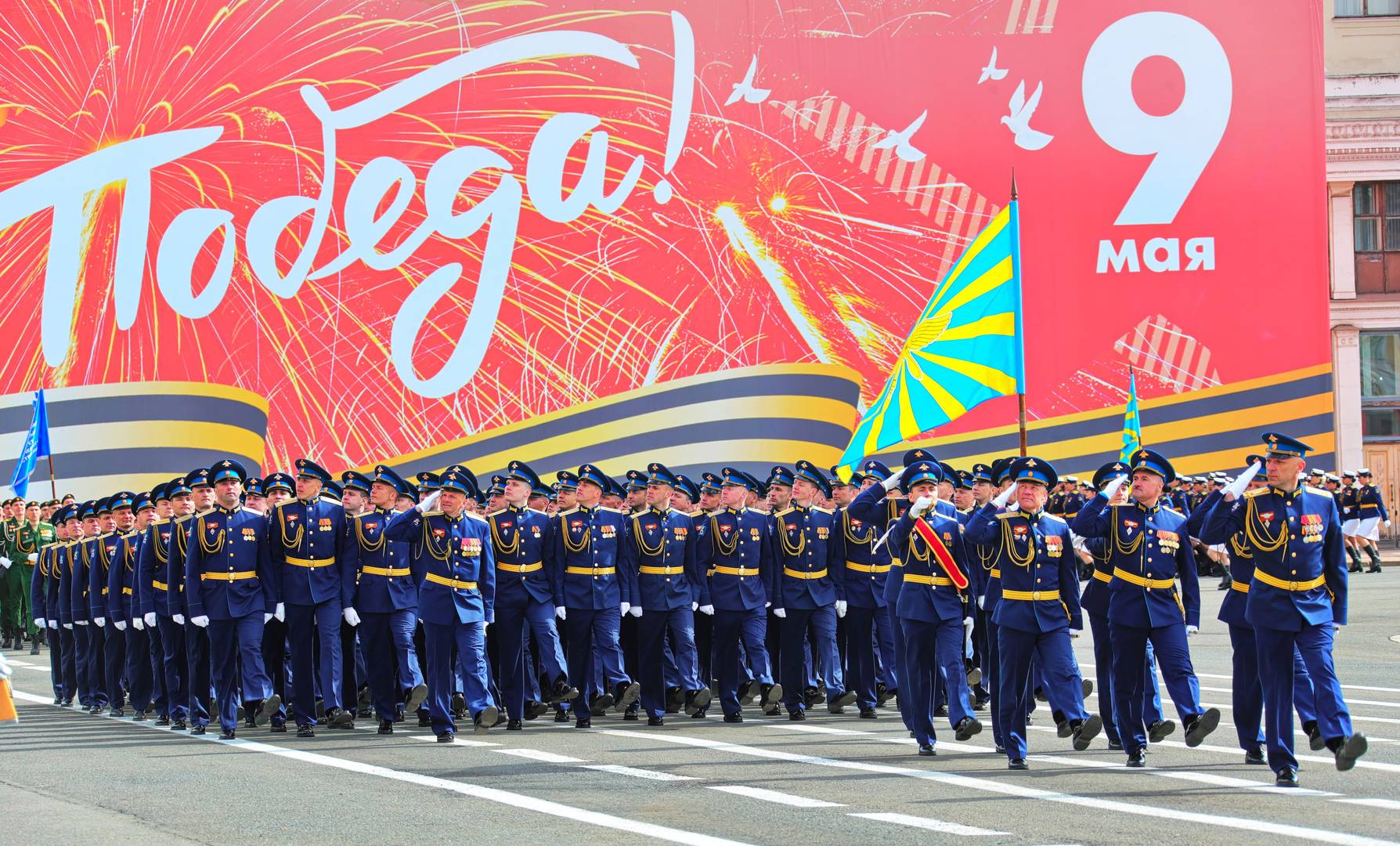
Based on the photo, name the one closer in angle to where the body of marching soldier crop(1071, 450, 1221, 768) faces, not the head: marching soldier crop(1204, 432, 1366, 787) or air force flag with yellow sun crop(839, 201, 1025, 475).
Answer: the marching soldier

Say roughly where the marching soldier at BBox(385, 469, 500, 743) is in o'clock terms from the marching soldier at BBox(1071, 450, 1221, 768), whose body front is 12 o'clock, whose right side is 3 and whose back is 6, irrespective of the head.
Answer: the marching soldier at BBox(385, 469, 500, 743) is roughly at 5 o'clock from the marching soldier at BBox(1071, 450, 1221, 768).

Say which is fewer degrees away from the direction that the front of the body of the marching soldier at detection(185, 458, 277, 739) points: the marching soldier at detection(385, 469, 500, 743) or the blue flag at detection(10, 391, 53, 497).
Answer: the marching soldier

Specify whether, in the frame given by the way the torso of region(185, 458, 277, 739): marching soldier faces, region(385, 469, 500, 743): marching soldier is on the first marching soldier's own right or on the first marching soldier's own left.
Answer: on the first marching soldier's own left

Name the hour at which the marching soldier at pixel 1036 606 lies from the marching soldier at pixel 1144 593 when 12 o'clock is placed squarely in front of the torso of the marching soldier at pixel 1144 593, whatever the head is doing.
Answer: the marching soldier at pixel 1036 606 is roughly at 4 o'clock from the marching soldier at pixel 1144 593.

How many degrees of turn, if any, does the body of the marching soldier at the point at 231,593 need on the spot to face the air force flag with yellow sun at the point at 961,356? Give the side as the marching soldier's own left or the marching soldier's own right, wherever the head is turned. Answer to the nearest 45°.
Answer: approximately 90° to the marching soldier's own left

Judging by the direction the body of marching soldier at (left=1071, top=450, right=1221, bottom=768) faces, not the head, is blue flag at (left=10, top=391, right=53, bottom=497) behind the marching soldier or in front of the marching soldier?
behind

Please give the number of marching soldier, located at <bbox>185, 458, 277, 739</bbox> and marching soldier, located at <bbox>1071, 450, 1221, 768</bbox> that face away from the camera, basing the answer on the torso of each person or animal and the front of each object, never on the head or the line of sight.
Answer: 0

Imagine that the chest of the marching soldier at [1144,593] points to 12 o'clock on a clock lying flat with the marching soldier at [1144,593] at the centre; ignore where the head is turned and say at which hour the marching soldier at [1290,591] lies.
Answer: the marching soldier at [1290,591] is roughly at 12 o'clock from the marching soldier at [1144,593].

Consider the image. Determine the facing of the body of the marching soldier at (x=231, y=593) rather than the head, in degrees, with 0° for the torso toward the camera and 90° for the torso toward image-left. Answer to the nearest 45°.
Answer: approximately 0°

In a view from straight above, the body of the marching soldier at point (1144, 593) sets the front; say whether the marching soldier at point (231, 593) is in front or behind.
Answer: behind
